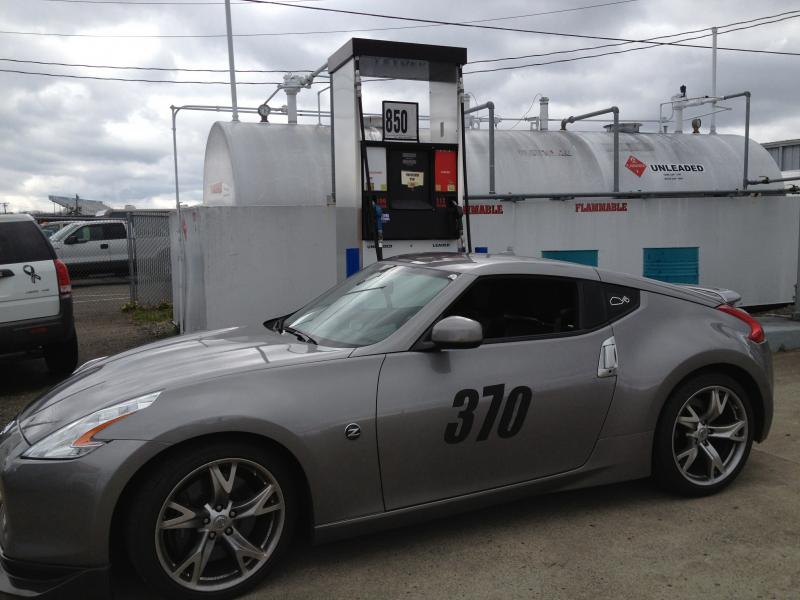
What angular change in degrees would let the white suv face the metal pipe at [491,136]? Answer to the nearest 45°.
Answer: approximately 90° to its right

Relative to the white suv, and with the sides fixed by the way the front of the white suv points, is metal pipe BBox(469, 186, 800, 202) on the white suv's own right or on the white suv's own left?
on the white suv's own right

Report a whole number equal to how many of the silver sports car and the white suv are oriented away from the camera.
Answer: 1

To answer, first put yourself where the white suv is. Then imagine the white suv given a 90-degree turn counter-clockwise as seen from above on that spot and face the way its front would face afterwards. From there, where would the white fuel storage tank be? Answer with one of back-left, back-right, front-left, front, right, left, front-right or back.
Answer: back

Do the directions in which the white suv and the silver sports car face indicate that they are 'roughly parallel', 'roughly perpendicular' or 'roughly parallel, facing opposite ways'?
roughly perpendicular

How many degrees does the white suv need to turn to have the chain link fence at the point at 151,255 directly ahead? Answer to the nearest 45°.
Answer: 0° — it already faces it

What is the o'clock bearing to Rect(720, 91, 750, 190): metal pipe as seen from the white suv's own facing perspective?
The metal pipe is roughly at 3 o'clock from the white suv.

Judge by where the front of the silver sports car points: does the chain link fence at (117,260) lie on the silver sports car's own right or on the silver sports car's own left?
on the silver sports car's own right

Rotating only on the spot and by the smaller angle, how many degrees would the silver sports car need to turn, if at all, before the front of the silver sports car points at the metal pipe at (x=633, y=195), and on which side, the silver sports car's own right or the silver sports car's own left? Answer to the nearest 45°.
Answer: approximately 180°

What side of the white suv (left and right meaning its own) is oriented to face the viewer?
back

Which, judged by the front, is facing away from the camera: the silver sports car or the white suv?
the white suv

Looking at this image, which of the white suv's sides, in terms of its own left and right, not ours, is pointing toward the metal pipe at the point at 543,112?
right
